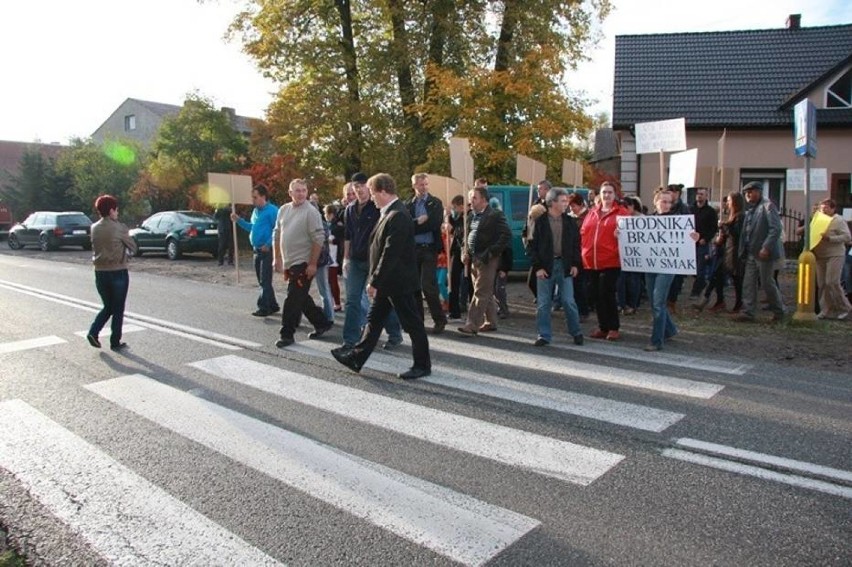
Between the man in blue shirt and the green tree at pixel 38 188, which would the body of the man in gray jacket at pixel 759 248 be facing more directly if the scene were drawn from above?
the man in blue shirt

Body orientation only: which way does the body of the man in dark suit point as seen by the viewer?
to the viewer's left

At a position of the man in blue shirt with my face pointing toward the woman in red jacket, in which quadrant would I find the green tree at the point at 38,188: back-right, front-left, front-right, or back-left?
back-left

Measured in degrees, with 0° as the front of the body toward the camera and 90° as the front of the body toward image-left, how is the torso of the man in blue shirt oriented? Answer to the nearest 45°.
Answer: approximately 90°

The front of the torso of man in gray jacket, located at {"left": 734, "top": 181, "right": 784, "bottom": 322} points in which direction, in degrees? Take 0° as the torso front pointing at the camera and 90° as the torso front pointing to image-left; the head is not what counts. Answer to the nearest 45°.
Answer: approximately 45°

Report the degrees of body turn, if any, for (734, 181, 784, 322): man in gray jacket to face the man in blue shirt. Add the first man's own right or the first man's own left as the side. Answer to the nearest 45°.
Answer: approximately 45° to the first man's own right

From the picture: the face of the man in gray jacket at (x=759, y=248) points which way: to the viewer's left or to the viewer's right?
to the viewer's left

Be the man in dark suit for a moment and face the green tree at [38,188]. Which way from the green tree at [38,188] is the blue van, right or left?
right
